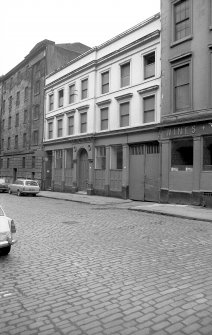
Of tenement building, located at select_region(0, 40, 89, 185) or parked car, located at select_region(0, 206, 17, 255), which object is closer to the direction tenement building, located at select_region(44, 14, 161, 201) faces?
the parked car

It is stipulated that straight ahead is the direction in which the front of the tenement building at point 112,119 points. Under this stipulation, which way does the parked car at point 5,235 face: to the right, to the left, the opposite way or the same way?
to the right

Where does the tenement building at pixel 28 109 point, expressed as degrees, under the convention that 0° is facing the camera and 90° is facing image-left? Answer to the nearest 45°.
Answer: approximately 45°

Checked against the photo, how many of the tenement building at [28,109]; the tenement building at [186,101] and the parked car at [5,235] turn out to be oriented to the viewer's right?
0

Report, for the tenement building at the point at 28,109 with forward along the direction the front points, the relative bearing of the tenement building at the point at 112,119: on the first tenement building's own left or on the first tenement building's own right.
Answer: on the first tenement building's own left

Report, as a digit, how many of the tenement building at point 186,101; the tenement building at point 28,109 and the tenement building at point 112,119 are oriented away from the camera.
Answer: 0

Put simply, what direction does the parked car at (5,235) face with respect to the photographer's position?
facing away from the viewer and to the left of the viewer

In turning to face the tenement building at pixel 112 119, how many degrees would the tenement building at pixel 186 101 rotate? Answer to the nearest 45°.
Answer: approximately 90° to its right

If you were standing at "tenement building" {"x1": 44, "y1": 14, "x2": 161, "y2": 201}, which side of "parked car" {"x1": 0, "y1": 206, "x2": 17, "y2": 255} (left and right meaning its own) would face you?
right

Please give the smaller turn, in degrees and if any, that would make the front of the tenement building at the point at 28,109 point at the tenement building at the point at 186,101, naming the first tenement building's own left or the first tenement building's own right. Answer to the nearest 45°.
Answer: approximately 90° to the first tenement building's own left

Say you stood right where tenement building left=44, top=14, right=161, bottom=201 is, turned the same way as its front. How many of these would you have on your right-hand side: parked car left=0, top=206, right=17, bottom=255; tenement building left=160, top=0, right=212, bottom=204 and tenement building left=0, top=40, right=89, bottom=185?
1

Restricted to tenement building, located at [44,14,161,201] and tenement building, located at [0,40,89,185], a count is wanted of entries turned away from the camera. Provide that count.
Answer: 0

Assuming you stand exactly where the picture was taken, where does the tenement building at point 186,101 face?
facing the viewer and to the left of the viewer

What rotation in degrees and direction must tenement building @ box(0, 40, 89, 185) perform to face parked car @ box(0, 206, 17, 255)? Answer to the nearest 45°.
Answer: approximately 45° to its left

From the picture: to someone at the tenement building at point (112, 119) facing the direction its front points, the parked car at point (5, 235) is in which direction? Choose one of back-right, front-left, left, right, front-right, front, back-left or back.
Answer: front-left
